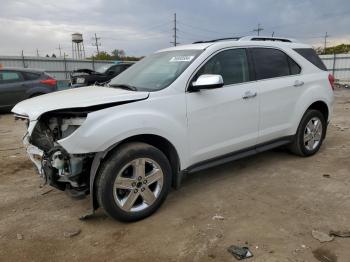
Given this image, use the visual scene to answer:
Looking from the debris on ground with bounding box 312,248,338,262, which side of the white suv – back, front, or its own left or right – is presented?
left

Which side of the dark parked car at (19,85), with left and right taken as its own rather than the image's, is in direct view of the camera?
left

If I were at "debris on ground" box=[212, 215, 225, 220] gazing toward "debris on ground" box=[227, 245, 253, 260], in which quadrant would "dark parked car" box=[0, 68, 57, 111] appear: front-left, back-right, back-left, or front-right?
back-right

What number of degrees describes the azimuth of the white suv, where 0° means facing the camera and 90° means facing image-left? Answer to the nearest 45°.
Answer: approximately 45°

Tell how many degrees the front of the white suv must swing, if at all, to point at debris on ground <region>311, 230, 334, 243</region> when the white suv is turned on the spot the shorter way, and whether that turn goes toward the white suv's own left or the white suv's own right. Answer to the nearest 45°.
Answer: approximately 90° to the white suv's own left

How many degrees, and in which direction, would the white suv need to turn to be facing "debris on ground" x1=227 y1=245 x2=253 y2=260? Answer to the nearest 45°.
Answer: approximately 90° to its left
